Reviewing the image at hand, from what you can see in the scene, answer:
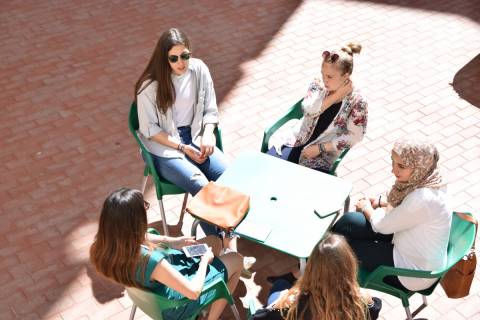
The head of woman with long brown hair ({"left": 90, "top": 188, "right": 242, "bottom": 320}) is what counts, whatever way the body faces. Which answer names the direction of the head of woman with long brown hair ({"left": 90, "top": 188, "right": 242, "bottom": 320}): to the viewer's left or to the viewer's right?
to the viewer's right

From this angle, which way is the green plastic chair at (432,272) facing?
to the viewer's left

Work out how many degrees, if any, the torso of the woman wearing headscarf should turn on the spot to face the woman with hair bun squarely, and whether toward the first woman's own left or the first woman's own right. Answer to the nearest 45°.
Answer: approximately 45° to the first woman's own right

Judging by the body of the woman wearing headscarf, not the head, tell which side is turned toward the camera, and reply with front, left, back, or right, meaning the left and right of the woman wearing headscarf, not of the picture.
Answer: left

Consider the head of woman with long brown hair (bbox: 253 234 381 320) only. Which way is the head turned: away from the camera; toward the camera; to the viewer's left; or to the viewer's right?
away from the camera

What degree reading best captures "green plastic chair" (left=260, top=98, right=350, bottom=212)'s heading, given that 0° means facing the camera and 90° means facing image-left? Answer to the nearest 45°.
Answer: approximately 45°

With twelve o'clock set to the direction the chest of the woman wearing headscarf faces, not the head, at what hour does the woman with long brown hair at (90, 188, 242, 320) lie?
The woman with long brown hair is roughly at 11 o'clock from the woman wearing headscarf.

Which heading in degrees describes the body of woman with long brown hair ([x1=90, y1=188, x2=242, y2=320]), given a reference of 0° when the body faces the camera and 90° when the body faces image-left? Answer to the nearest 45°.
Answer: approximately 225°

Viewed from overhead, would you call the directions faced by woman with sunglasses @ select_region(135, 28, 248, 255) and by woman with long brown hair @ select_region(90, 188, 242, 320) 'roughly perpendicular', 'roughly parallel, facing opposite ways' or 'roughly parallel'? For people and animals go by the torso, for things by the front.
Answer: roughly perpendicular

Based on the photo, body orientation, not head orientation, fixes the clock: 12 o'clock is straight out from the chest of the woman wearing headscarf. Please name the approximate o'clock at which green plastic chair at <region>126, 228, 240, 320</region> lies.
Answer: The green plastic chair is roughly at 11 o'clock from the woman wearing headscarf.

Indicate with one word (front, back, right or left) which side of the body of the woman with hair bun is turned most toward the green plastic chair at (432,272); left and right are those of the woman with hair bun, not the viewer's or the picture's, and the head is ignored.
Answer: left

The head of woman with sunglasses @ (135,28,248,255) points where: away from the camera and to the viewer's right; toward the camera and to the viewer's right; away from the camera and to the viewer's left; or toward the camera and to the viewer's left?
toward the camera and to the viewer's right
